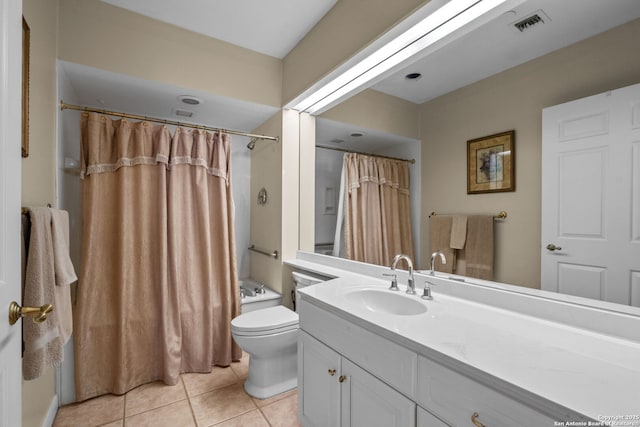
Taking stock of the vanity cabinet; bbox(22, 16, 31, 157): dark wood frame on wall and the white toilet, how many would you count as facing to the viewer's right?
1

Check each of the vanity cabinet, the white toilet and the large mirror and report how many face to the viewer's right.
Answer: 0

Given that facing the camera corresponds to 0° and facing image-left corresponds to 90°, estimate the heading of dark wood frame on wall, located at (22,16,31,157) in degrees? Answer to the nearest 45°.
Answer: approximately 270°

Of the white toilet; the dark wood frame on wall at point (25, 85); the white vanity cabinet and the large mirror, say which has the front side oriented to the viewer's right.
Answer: the dark wood frame on wall

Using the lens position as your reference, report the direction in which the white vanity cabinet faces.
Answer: facing the viewer and to the left of the viewer

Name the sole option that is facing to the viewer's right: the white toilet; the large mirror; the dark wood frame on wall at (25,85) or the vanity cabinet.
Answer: the dark wood frame on wall

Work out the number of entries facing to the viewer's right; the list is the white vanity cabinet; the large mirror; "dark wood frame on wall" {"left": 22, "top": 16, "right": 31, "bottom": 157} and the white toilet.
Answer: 1

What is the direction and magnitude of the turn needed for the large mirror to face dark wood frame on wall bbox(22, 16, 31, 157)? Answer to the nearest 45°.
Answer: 0° — it already faces it

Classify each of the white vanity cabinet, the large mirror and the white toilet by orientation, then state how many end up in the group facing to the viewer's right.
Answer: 0

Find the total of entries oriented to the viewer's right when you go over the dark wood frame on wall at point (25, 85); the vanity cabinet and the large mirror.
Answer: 1

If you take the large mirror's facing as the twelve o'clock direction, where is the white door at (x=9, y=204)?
The white door is roughly at 12 o'clock from the large mirror.

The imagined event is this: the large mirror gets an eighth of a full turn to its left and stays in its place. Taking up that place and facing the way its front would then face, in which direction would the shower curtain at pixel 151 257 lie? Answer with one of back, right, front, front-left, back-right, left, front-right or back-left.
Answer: right

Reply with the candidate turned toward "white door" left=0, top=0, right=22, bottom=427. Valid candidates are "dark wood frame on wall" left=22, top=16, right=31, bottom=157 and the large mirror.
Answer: the large mirror

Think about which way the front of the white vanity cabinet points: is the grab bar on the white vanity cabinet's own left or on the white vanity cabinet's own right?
on the white vanity cabinet's own right

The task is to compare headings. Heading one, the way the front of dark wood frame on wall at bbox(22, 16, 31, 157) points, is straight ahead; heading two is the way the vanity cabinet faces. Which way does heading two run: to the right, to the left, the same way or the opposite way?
the opposite way

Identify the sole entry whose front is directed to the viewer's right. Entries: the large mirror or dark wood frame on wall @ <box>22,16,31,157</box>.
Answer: the dark wood frame on wall

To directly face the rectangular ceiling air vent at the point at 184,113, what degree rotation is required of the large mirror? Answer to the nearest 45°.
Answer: approximately 45° to its right

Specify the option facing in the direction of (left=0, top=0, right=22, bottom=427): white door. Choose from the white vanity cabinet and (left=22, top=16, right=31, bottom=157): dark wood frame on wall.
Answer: the white vanity cabinet
